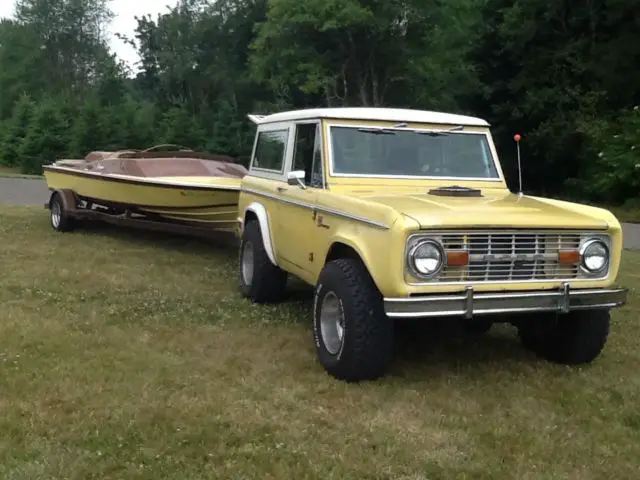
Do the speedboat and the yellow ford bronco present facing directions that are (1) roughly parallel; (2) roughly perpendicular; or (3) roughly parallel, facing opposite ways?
roughly parallel

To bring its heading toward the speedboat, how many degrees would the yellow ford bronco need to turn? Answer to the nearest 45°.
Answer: approximately 180°

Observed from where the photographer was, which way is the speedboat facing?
facing the viewer and to the right of the viewer

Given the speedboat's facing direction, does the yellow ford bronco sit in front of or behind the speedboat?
in front

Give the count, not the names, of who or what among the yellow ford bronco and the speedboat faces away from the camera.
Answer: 0
